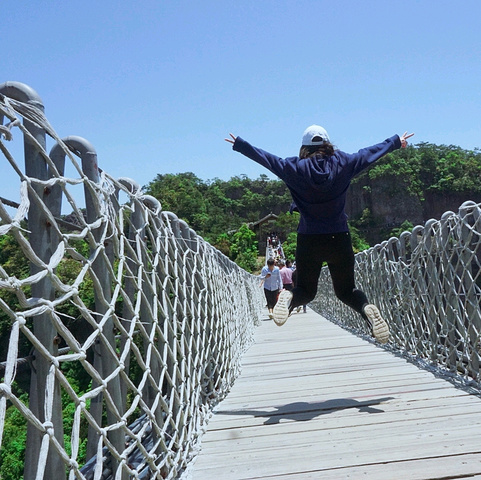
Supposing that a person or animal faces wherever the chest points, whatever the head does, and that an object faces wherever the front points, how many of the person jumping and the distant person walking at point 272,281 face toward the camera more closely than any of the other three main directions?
1

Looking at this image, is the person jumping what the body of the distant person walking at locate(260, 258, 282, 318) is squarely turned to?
yes

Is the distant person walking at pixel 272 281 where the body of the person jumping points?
yes

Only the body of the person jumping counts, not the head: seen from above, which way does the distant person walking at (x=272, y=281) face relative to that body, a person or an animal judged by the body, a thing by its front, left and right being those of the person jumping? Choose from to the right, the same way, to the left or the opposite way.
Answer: the opposite way

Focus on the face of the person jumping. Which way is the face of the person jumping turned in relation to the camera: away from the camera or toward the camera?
away from the camera

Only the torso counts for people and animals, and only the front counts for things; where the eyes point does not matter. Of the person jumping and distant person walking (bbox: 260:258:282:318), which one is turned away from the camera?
the person jumping

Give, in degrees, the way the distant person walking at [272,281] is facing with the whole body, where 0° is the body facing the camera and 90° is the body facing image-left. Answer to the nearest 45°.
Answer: approximately 0°

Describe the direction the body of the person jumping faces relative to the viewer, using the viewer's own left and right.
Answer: facing away from the viewer

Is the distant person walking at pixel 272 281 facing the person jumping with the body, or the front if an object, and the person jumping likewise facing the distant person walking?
yes
